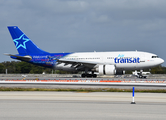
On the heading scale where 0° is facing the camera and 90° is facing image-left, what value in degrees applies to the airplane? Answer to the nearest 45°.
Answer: approximately 270°
